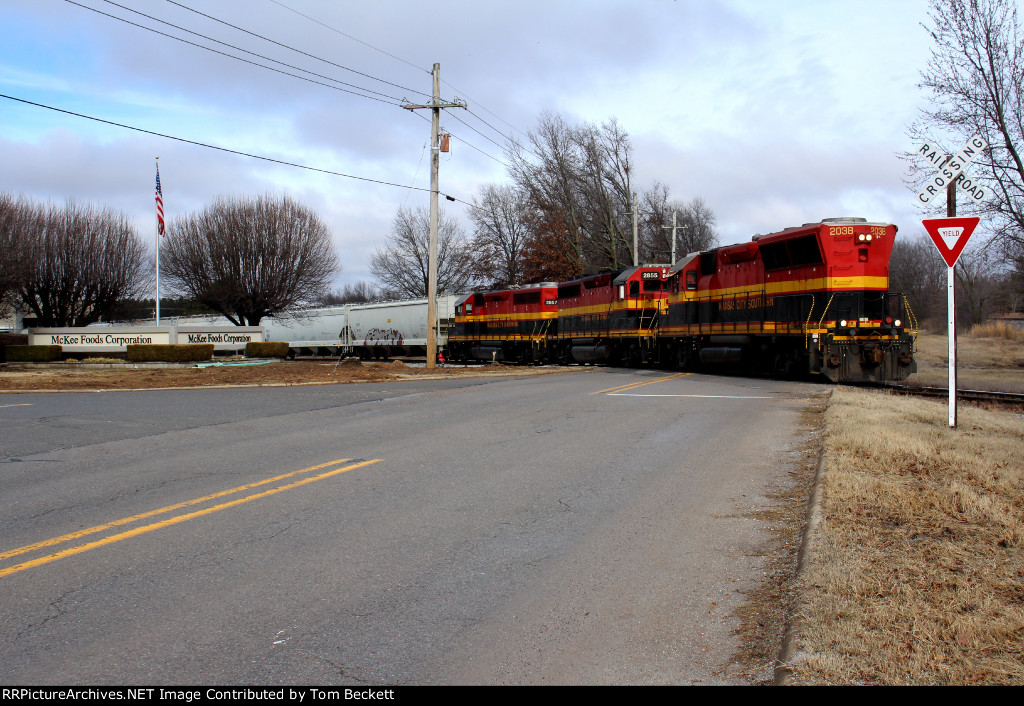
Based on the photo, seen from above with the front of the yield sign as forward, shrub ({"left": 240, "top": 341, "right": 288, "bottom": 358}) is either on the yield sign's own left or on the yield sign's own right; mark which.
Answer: on the yield sign's own right

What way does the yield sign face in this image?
toward the camera

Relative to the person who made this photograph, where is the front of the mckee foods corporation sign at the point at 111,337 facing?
facing the viewer

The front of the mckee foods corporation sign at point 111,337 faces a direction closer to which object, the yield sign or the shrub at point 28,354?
the yield sign

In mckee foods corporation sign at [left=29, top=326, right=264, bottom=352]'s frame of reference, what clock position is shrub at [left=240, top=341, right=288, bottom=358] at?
The shrub is roughly at 9 o'clock from the mckee foods corporation sign.

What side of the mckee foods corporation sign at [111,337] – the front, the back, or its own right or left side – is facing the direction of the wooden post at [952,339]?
front

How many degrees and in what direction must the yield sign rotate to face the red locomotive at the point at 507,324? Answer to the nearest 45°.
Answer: approximately 135° to its right

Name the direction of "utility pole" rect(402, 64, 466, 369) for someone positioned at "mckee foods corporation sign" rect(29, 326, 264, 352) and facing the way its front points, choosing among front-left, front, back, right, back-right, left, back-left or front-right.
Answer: front-left

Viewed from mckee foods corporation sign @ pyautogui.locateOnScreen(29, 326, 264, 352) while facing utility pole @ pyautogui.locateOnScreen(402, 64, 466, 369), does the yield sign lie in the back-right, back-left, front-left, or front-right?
front-right

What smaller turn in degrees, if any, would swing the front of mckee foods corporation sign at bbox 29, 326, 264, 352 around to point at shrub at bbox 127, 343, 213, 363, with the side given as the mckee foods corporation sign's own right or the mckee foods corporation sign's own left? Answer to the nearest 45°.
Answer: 0° — it already faces it

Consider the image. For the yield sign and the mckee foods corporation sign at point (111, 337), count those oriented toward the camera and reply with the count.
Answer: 2
